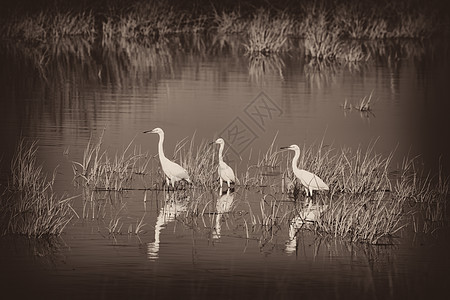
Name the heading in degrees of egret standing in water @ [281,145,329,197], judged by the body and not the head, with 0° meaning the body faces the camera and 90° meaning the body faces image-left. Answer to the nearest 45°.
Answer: approximately 90°
